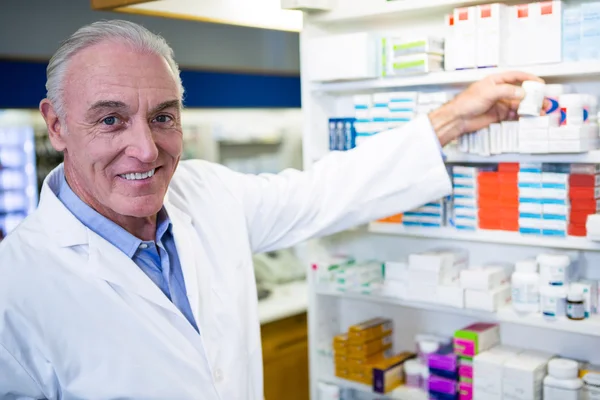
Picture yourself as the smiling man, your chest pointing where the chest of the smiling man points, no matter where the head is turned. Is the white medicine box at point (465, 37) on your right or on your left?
on your left

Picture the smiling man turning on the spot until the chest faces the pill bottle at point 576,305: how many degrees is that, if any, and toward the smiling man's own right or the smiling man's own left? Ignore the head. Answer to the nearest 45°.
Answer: approximately 45° to the smiling man's own left

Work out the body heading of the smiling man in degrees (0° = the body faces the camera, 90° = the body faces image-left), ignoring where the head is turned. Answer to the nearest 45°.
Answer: approximately 315°

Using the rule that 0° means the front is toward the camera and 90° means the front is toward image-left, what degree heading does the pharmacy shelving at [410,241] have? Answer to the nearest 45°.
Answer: approximately 45°

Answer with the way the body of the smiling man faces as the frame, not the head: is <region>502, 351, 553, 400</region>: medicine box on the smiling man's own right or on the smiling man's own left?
on the smiling man's own left

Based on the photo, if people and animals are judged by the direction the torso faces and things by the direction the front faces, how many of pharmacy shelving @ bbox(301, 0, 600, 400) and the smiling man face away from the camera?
0

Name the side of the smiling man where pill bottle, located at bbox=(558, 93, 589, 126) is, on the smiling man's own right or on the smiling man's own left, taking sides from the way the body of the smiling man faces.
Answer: on the smiling man's own left
